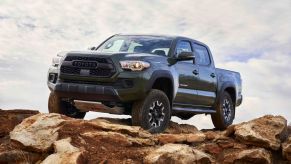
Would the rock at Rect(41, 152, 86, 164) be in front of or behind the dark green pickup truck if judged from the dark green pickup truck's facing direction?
in front

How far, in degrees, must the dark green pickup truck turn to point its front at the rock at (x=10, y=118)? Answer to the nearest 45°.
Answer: approximately 45° to its right

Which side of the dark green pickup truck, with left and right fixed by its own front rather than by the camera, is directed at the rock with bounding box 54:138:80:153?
front

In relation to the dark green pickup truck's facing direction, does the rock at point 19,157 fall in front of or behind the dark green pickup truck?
in front

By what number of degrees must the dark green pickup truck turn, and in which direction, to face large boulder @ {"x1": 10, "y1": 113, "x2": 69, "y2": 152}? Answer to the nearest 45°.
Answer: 0° — it already faces it

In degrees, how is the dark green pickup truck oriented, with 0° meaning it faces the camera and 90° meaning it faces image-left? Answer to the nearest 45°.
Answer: approximately 45°

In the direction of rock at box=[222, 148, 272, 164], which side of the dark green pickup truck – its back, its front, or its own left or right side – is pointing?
left

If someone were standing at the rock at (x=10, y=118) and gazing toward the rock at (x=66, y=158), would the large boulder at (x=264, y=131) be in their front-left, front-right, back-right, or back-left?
front-left
